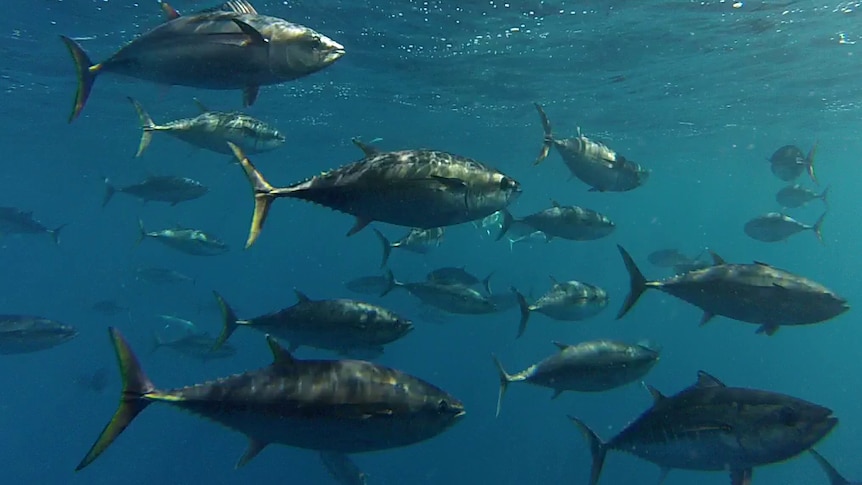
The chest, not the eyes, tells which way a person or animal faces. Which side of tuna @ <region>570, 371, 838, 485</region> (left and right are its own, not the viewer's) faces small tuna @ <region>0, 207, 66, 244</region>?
back

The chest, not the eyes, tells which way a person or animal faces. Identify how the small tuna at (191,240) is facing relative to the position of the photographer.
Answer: facing to the right of the viewer

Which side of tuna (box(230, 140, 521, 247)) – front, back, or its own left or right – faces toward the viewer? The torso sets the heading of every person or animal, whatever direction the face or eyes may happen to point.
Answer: right

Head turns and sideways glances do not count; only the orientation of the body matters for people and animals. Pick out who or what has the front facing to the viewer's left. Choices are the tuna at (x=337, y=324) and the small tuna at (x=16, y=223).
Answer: the small tuna

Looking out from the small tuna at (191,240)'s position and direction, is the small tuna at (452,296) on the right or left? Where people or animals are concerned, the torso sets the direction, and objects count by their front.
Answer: on its right

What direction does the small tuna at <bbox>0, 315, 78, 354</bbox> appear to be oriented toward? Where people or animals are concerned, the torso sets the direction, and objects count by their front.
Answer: to the viewer's right

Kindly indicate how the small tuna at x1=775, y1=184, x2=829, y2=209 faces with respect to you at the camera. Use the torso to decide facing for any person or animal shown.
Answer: facing to the left of the viewer

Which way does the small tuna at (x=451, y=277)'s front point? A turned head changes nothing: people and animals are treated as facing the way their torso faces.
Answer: to the viewer's left

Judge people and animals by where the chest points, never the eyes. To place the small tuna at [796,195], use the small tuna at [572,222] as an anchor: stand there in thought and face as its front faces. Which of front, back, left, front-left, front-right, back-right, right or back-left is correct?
front-left

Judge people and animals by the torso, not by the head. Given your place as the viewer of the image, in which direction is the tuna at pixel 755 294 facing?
facing to the right of the viewer

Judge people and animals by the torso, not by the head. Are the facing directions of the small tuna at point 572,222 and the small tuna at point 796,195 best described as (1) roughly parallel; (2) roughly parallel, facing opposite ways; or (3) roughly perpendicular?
roughly parallel, facing opposite ways

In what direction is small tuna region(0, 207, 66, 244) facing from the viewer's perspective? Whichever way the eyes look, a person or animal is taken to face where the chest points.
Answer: to the viewer's left

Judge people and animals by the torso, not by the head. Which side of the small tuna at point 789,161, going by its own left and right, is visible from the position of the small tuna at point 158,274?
front

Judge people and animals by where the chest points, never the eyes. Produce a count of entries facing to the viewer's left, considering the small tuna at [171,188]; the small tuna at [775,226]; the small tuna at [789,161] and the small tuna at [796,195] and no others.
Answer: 3

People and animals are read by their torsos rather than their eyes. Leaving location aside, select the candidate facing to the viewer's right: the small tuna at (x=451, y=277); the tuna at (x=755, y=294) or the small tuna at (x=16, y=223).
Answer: the tuna

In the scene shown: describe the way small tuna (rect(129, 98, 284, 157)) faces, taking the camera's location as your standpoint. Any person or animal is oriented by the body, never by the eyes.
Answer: facing to the right of the viewer

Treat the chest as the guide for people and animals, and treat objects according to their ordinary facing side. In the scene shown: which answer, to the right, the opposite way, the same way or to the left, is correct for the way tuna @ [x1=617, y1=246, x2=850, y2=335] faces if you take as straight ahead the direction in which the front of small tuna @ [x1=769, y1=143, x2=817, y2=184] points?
the opposite way

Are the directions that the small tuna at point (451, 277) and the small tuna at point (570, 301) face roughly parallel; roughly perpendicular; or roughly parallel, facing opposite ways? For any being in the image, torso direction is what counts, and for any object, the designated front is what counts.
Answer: roughly parallel, facing opposite ways
